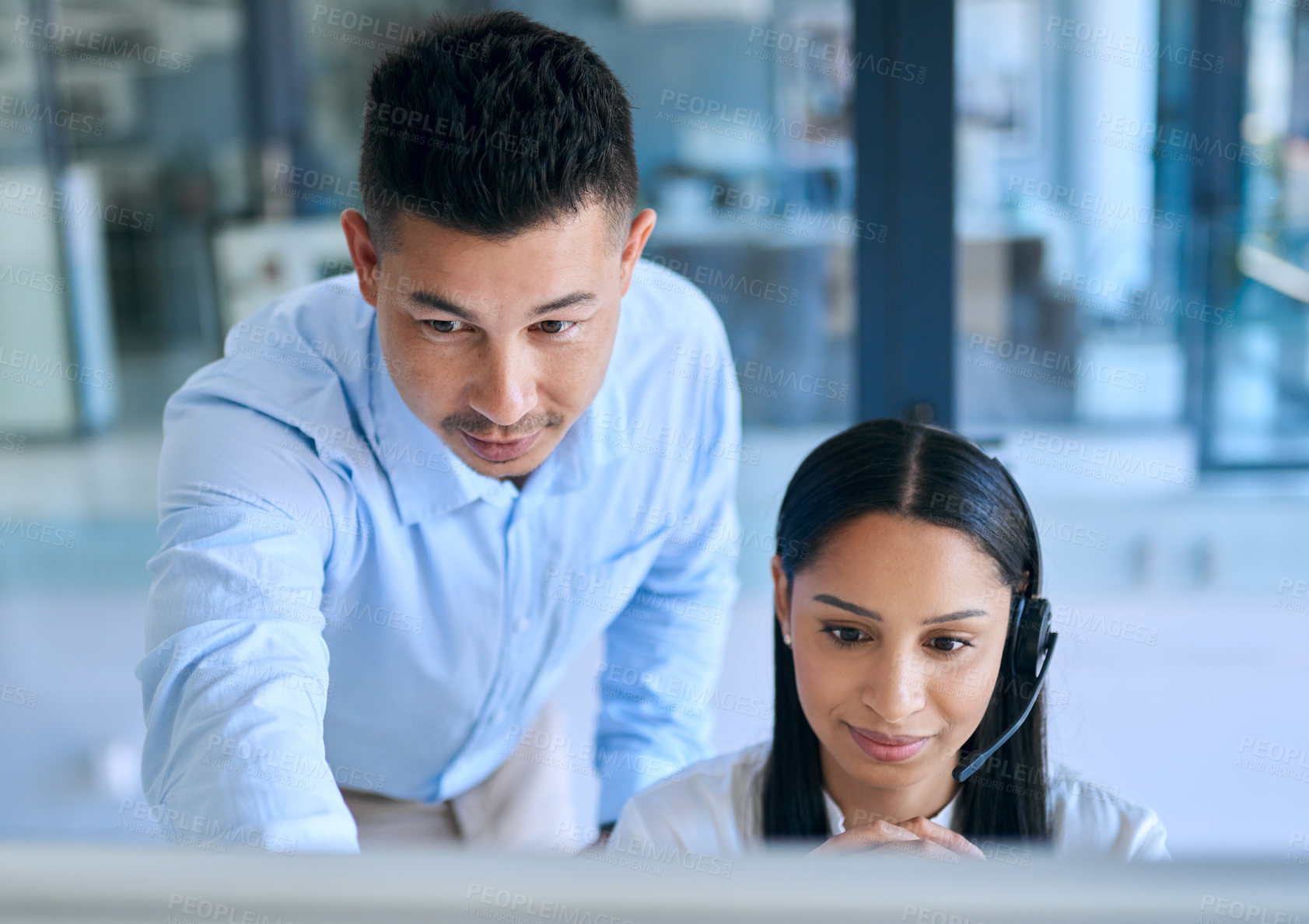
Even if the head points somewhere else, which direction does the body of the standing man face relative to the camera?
toward the camera

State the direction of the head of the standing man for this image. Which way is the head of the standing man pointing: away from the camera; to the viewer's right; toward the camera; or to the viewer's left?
toward the camera

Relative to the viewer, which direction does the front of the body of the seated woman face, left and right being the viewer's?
facing the viewer

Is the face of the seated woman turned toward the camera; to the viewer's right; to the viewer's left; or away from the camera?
toward the camera

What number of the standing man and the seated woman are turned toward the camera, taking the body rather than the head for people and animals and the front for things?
2

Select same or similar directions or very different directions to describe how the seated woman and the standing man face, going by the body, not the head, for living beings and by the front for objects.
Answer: same or similar directions
